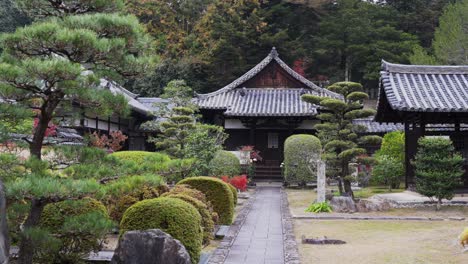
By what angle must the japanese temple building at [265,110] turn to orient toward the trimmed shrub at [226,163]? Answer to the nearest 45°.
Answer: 0° — it already faces it

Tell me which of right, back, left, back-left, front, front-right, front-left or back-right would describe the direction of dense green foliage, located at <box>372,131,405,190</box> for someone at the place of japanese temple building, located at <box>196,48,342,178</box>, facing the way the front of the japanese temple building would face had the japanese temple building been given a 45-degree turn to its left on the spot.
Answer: front

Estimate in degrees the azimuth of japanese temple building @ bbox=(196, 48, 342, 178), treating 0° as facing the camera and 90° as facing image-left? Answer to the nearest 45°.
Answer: approximately 0°

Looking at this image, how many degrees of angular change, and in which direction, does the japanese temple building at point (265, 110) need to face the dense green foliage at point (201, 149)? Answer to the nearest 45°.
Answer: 0° — it already faces it

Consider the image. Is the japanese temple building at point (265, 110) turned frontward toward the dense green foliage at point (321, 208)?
yes

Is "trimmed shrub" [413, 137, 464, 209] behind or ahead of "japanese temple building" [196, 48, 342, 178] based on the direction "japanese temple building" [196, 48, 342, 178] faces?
ahead

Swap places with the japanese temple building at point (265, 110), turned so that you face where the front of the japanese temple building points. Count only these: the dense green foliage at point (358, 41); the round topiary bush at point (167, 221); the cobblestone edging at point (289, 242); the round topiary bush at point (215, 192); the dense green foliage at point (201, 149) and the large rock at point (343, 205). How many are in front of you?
5

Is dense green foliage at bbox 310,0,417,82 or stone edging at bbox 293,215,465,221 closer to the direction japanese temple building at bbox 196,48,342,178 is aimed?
the stone edging

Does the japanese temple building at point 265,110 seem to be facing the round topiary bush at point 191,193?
yes

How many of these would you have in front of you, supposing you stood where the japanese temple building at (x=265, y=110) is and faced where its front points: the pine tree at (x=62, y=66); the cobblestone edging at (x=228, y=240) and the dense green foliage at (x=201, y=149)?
3

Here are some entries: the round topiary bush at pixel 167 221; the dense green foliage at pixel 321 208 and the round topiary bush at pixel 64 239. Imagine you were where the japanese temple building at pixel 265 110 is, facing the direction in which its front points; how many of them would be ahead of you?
3

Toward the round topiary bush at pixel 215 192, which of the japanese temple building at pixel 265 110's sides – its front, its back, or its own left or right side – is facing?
front

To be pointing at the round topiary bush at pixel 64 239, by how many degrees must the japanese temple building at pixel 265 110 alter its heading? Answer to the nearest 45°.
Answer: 0° — it already faces it

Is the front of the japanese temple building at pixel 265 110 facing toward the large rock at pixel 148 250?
yes

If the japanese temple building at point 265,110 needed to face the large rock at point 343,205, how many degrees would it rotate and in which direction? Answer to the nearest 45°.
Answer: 0° — it already faces it

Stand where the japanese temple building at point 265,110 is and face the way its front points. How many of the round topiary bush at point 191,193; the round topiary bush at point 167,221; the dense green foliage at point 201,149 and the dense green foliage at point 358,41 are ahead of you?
3

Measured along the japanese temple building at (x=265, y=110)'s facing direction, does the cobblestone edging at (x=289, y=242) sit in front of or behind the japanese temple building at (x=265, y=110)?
in front

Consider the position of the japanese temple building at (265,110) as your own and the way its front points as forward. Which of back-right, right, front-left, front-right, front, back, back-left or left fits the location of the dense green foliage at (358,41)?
back-left

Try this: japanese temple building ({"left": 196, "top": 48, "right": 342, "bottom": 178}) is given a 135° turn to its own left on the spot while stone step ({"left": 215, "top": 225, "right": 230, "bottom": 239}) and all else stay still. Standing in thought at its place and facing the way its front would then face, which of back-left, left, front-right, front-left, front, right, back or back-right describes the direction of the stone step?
back-right
